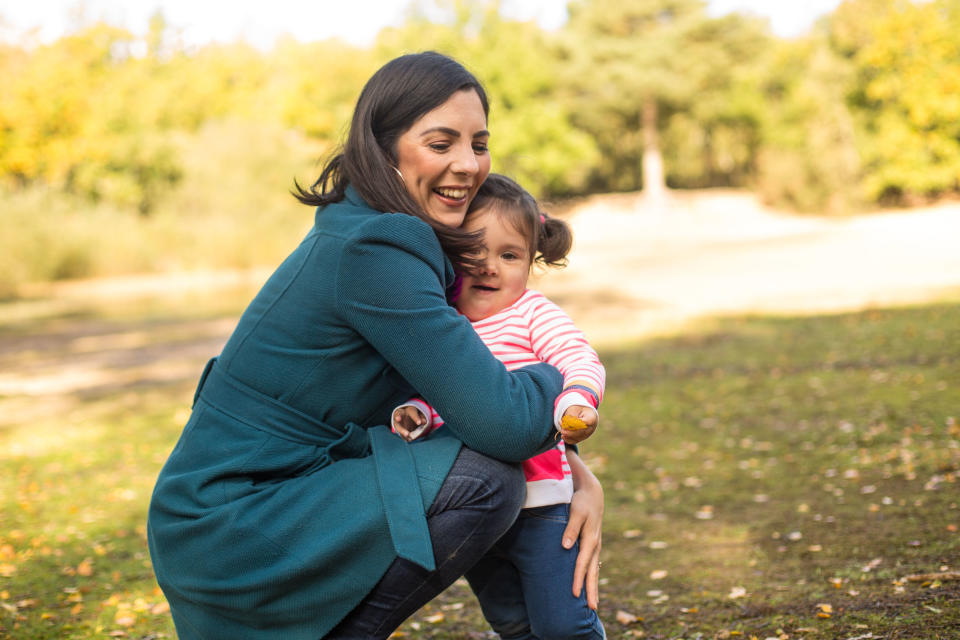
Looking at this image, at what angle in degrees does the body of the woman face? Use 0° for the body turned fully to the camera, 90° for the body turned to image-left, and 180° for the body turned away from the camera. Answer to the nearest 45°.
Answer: approximately 270°

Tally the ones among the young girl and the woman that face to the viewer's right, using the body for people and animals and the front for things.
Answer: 1

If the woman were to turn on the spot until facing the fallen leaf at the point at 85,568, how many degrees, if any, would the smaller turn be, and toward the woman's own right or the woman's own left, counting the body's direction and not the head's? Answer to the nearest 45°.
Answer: approximately 135° to the woman's own left

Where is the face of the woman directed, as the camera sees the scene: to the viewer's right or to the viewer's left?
to the viewer's right

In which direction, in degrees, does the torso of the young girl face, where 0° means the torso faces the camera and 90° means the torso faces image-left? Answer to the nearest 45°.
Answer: approximately 45°

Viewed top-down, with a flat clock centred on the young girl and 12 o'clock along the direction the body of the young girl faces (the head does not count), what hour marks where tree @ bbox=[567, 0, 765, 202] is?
The tree is roughly at 5 o'clock from the young girl.

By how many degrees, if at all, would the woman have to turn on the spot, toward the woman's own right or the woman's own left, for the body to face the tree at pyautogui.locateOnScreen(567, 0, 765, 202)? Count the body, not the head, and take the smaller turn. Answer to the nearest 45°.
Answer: approximately 90° to the woman's own left

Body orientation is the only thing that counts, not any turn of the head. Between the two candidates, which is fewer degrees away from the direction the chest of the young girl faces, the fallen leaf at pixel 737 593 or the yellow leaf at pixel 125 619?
the yellow leaf
